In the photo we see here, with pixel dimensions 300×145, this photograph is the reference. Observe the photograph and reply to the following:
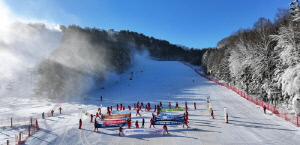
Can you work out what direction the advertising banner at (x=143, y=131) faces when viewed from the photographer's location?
facing the viewer
